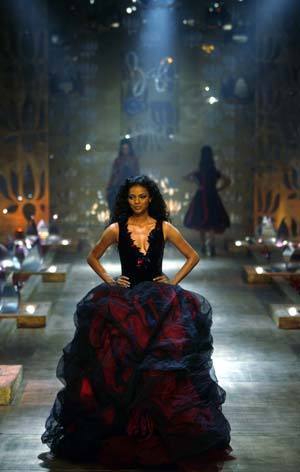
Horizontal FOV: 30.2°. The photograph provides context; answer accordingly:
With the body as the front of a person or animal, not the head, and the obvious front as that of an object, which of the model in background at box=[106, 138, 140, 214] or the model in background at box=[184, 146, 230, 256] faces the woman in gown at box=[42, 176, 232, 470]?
the model in background at box=[106, 138, 140, 214]

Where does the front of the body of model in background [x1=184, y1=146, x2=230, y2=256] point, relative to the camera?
away from the camera

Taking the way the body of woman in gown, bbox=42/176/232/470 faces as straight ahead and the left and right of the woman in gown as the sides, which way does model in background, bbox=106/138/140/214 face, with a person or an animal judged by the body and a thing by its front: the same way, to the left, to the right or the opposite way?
the same way

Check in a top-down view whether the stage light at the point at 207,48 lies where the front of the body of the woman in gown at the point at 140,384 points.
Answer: no

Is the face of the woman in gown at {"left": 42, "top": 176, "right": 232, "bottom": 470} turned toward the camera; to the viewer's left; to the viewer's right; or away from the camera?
toward the camera

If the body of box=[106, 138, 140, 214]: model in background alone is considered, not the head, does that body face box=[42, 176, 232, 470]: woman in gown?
yes

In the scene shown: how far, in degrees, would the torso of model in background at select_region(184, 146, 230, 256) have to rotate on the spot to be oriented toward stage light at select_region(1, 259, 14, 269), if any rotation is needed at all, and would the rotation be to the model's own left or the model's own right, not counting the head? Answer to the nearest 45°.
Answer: approximately 135° to the model's own left

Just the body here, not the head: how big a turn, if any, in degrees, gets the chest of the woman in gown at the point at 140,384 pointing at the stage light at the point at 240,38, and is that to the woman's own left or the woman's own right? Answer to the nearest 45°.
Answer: approximately 180°

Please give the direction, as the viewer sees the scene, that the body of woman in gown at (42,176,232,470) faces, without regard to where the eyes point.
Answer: toward the camera

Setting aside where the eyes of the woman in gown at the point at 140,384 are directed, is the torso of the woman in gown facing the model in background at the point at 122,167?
no

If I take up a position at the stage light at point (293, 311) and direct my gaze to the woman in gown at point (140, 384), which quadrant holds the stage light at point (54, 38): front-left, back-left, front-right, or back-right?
back-right

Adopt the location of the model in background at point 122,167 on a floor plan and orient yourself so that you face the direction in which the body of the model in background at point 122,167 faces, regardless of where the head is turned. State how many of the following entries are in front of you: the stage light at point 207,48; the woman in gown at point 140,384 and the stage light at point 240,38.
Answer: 1

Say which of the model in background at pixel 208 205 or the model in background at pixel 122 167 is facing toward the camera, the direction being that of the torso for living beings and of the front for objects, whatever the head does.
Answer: the model in background at pixel 122 167

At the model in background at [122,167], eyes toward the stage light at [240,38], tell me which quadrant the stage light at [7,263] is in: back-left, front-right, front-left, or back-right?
back-right

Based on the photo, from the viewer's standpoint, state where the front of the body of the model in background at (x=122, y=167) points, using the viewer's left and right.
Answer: facing the viewer

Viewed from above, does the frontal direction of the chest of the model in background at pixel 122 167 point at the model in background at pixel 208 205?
no

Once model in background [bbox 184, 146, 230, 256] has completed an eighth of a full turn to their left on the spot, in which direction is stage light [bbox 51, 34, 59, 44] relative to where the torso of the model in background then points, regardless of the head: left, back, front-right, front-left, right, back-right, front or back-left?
front
